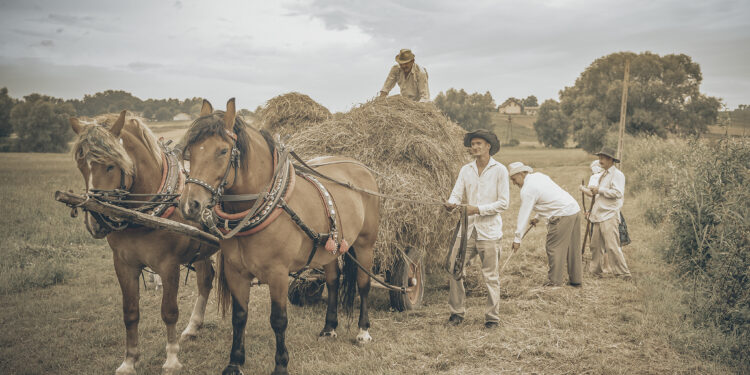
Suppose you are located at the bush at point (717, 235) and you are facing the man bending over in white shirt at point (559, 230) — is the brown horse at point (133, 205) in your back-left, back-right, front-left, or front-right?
front-left

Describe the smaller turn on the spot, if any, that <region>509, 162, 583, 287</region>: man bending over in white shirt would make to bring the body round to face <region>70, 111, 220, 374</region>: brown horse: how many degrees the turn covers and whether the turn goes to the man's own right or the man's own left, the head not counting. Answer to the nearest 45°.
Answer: approximately 45° to the man's own left

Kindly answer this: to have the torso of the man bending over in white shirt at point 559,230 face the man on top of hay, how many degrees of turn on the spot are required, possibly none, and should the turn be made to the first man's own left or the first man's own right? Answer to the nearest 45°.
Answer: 0° — they already face them

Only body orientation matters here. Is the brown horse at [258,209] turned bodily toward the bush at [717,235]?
no

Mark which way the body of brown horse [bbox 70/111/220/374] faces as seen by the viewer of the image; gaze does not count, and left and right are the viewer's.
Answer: facing the viewer and to the left of the viewer

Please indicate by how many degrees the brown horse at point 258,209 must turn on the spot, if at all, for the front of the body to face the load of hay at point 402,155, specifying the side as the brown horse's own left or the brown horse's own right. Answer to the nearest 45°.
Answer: approximately 180°

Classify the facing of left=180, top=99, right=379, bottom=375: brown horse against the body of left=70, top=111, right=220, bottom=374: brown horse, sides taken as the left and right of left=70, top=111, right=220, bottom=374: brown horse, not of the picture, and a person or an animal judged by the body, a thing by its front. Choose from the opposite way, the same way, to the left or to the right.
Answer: the same way

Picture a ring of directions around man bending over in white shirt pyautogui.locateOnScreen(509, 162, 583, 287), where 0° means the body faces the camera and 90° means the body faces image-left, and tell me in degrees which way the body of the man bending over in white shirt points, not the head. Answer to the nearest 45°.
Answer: approximately 90°

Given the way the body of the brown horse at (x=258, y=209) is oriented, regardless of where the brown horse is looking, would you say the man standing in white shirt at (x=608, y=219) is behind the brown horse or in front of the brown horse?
behind

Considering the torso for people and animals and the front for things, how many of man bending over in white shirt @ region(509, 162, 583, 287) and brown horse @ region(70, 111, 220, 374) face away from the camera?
0

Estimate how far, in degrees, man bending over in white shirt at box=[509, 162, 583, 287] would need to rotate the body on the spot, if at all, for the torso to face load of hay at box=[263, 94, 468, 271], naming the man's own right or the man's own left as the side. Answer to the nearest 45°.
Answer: approximately 45° to the man's own left

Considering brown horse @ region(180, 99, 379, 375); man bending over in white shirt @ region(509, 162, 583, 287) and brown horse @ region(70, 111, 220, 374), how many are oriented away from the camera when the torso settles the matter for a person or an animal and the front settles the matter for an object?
0

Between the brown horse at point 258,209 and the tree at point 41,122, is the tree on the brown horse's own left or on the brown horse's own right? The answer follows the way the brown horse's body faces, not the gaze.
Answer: on the brown horse's own right
